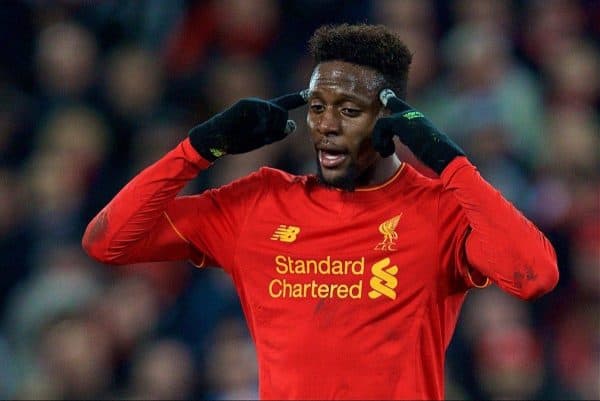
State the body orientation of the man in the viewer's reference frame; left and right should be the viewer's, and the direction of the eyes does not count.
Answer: facing the viewer
